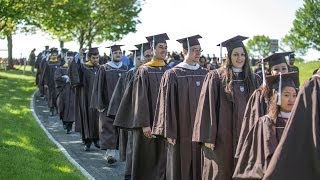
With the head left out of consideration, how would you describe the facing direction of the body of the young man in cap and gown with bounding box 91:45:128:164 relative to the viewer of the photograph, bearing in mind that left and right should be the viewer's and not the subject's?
facing the viewer and to the right of the viewer

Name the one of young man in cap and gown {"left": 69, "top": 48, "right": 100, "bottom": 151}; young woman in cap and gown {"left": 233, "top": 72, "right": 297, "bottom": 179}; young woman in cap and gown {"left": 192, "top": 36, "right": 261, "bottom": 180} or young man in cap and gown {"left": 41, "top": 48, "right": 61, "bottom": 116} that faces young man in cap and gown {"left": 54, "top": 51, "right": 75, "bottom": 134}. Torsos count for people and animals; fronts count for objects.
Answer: young man in cap and gown {"left": 41, "top": 48, "right": 61, "bottom": 116}

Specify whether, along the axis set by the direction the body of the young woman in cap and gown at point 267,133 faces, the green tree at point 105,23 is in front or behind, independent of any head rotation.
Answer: behind

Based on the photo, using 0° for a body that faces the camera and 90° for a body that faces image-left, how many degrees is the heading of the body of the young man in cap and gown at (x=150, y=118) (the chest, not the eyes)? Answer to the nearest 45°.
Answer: approximately 315°

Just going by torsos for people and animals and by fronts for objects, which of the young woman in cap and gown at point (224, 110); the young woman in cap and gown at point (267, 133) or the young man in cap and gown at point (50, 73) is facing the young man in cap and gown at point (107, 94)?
the young man in cap and gown at point (50, 73)

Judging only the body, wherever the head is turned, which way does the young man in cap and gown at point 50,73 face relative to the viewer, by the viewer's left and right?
facing the viewer

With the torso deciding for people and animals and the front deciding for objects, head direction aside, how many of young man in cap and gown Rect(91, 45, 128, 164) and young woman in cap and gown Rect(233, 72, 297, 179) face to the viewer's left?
0

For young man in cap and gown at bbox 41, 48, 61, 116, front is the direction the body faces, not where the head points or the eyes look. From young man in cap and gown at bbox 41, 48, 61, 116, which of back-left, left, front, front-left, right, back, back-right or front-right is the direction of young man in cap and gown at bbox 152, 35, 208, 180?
front

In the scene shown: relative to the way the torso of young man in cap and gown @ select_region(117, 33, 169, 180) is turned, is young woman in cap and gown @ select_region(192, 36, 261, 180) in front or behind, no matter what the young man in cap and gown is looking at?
in front

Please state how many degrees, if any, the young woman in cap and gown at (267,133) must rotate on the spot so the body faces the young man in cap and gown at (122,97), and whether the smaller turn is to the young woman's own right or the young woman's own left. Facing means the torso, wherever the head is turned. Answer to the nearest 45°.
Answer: approximately 180°

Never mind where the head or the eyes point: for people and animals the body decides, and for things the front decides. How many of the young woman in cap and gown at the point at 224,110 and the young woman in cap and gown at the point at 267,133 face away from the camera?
0
